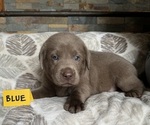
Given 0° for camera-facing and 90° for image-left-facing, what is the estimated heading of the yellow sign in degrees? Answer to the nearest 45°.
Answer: approximately 0°

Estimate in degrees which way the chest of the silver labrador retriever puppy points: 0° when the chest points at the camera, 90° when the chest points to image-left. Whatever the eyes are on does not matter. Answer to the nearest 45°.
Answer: approximately 45°
